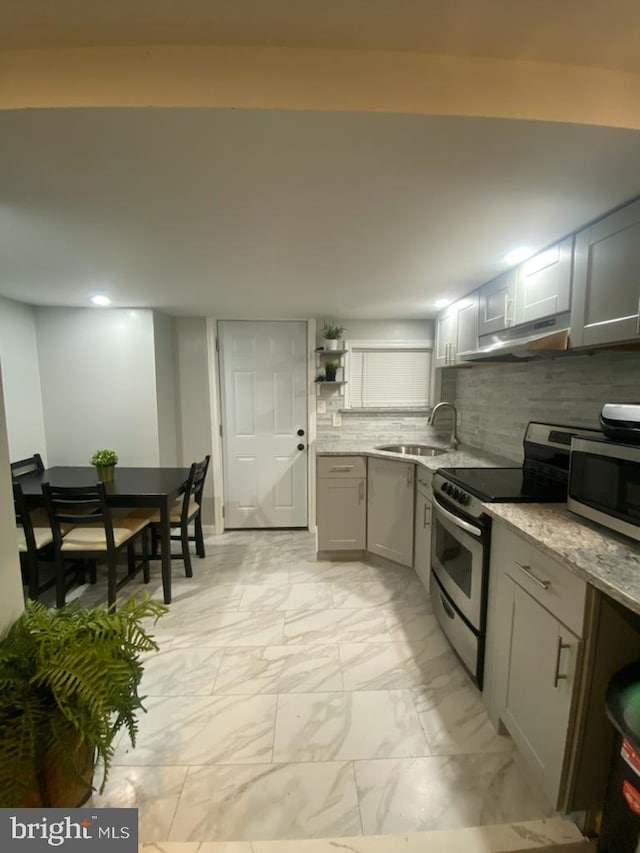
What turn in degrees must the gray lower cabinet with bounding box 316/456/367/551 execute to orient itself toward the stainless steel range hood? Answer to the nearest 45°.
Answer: approximately 45° to its left

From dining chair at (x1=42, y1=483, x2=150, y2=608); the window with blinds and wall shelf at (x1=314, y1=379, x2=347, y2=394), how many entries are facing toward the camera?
2

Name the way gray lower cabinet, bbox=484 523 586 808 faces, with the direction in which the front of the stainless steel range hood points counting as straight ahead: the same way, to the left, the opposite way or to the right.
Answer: the same way

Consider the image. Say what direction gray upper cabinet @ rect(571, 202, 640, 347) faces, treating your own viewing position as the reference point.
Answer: facing the viewer and to the left of the viewer

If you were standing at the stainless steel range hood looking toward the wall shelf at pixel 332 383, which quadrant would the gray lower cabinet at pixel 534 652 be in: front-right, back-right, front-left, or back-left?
back-left

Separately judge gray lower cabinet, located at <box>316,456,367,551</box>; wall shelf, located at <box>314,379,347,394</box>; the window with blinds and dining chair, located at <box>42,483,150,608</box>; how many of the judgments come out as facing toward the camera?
3

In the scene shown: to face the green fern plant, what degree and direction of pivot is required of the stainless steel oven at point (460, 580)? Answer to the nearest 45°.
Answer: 0° — it already faces it

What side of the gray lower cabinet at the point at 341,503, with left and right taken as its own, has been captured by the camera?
front

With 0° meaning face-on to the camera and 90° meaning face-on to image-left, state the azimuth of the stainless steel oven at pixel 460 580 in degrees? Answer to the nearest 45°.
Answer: approximately 45°

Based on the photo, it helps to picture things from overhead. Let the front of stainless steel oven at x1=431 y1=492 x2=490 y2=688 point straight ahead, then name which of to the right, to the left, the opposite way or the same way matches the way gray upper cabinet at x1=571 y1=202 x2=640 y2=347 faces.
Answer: the same way

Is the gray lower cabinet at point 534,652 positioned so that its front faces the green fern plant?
yes

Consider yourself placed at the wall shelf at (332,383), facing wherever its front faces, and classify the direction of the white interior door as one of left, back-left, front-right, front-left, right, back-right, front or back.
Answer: right

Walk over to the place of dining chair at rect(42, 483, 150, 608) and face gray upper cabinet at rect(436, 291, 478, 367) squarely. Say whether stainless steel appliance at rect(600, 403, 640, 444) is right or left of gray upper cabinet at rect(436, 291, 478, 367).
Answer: right

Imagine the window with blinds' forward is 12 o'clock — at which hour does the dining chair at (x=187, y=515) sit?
The dining chair is roughly at 2 o'clock from the window with blinds.

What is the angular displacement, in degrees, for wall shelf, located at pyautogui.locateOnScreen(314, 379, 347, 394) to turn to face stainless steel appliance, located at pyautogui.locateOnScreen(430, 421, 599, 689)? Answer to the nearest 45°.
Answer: approximately 45° to its left

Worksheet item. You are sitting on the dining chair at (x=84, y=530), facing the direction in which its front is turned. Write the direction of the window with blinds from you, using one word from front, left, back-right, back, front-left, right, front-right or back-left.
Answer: front-right

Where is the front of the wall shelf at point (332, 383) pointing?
toward the camera

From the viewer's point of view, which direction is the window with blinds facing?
toward the camera

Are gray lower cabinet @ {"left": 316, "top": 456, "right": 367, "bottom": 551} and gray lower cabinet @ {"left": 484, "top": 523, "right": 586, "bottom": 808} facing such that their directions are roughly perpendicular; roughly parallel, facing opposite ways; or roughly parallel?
roughly perpendicular

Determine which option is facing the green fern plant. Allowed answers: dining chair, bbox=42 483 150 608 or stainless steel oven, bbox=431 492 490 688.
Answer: the stainless steel oven

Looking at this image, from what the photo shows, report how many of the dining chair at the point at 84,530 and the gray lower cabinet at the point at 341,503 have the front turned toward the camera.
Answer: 1
